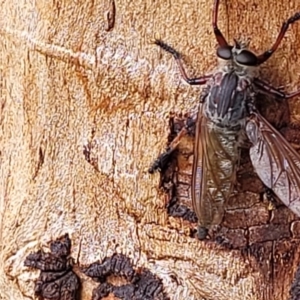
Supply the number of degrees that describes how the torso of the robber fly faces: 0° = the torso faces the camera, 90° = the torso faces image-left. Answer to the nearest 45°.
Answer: approximately 180°
